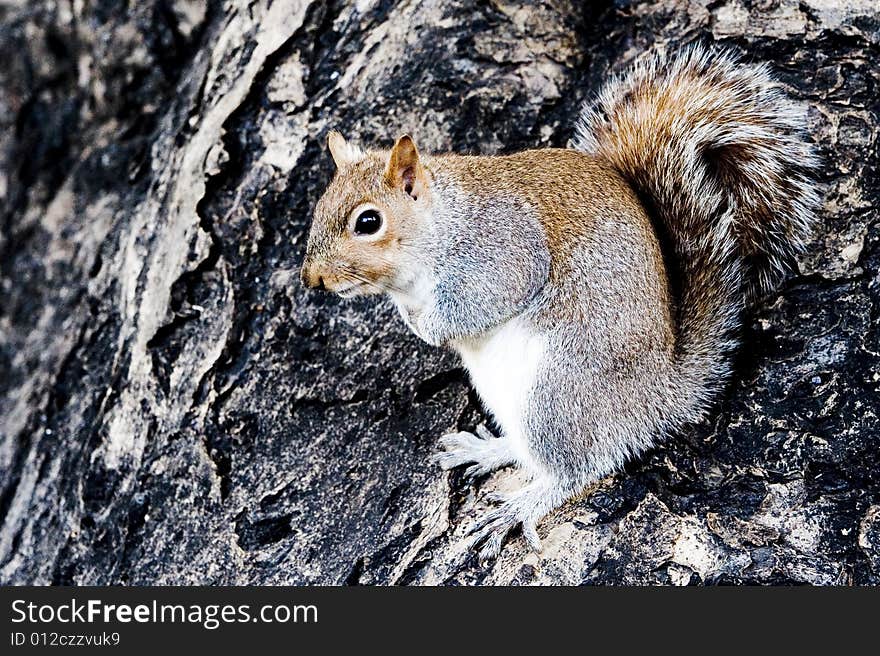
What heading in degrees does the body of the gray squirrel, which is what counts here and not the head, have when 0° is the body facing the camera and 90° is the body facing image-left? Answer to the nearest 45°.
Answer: approximately 90°
